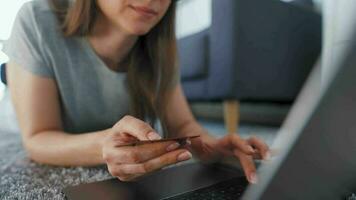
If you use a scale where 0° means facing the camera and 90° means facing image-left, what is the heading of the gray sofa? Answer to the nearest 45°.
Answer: approximately 45°
